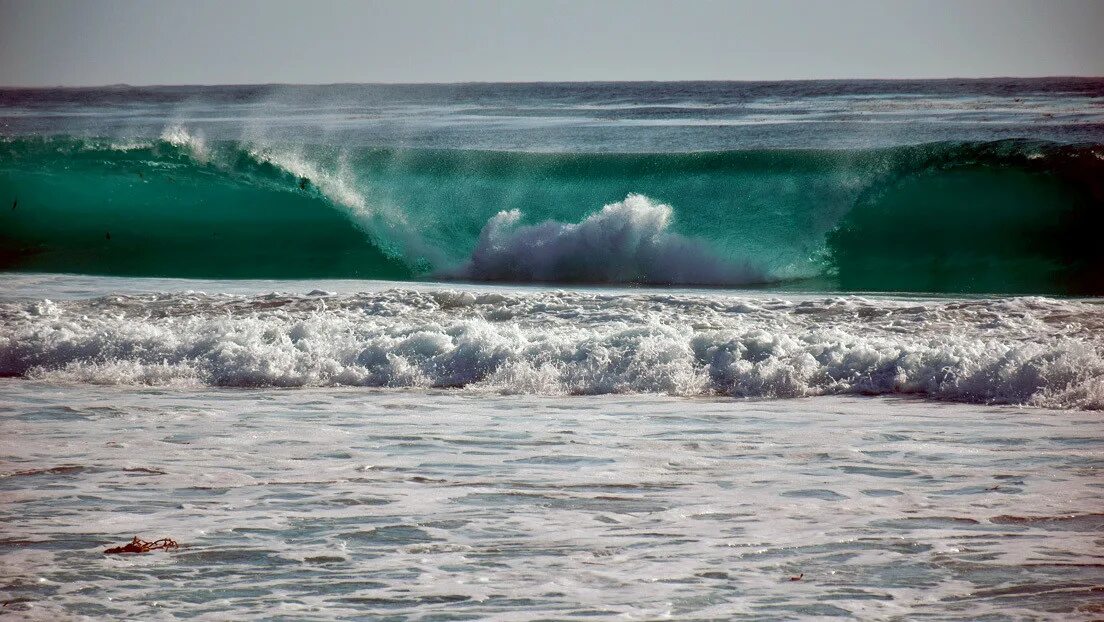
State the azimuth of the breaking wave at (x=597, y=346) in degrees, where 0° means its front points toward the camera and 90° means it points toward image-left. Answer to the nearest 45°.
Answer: approximately 0°

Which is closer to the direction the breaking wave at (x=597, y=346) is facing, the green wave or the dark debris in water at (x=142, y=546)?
the dark debris in water

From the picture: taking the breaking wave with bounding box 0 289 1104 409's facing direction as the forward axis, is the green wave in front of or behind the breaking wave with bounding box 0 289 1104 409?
behind

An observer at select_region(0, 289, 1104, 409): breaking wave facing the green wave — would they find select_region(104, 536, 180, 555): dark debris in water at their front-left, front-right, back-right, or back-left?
back-left
